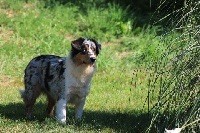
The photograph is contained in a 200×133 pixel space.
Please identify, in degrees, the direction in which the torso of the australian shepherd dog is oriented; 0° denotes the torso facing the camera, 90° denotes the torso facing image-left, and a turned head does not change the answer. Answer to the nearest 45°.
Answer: approximately 315°
